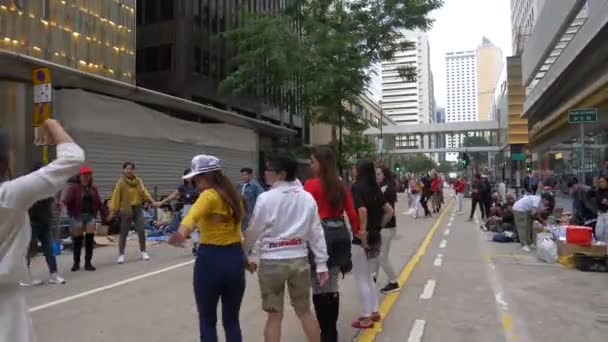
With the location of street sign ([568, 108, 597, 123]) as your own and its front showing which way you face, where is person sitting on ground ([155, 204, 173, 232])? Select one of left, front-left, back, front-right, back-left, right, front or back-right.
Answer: right

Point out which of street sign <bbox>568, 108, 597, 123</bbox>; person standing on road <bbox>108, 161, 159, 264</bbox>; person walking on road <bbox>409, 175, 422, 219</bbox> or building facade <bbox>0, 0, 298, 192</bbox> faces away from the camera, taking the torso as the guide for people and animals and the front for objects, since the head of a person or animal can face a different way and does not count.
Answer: person walking on road <bbox>409, 175, 422, 219</bbox>

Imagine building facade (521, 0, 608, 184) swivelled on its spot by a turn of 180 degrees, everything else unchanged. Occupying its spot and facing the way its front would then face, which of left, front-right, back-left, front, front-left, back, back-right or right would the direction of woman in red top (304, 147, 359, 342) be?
right

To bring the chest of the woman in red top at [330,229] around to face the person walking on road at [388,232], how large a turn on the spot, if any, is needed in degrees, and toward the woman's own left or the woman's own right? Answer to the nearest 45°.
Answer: approximately 45° to the woman's own right

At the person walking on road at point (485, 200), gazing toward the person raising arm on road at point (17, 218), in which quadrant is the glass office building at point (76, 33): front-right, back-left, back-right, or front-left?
front-right

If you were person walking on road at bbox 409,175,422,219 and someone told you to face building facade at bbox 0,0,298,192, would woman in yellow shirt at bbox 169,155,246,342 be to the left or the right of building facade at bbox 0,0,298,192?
left

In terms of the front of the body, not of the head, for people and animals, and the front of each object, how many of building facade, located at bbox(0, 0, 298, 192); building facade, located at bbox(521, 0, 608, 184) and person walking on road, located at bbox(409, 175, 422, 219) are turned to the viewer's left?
1

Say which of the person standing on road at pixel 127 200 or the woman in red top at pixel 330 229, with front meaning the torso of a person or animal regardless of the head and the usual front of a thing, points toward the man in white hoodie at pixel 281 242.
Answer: the person standing on road

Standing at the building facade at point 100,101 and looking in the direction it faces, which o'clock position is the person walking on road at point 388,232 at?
The person walking on road is roughly at 1 o'clock from the building facade.

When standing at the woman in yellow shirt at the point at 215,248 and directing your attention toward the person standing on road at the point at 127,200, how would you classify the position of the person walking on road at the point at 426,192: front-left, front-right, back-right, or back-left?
front-right

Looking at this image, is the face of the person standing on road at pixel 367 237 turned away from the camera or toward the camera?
away from the camera

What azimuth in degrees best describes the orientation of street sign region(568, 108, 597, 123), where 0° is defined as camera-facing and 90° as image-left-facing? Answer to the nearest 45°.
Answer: approximately 0°

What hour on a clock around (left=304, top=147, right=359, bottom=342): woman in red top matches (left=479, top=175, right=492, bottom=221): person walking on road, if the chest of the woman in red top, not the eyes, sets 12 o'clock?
The person walking on road is roughly at 2 o'clock from the woman in red top.

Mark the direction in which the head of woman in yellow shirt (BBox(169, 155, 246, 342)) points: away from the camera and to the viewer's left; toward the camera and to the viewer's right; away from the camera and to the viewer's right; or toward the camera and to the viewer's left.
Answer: away from the camera and to the viewer's left

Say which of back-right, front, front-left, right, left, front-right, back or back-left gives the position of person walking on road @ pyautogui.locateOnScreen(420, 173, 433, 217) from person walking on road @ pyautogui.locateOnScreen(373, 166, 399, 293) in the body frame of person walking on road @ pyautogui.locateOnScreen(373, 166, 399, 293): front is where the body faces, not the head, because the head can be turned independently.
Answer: right

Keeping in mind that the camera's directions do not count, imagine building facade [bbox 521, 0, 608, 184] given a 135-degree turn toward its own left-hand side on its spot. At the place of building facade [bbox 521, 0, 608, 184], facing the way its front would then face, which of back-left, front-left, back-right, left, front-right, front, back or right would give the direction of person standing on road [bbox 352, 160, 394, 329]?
front-right

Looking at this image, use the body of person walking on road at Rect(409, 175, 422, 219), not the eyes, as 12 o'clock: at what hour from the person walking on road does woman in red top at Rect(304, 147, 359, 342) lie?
The woman in red top is roughly at 12 o'clock from the person walking on road.

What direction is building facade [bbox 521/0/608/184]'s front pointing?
to the viewer's left

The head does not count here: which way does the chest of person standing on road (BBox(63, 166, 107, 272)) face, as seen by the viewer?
toward the camera

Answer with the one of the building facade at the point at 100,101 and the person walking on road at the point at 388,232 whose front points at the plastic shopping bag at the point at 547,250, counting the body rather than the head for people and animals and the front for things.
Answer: the building facade
